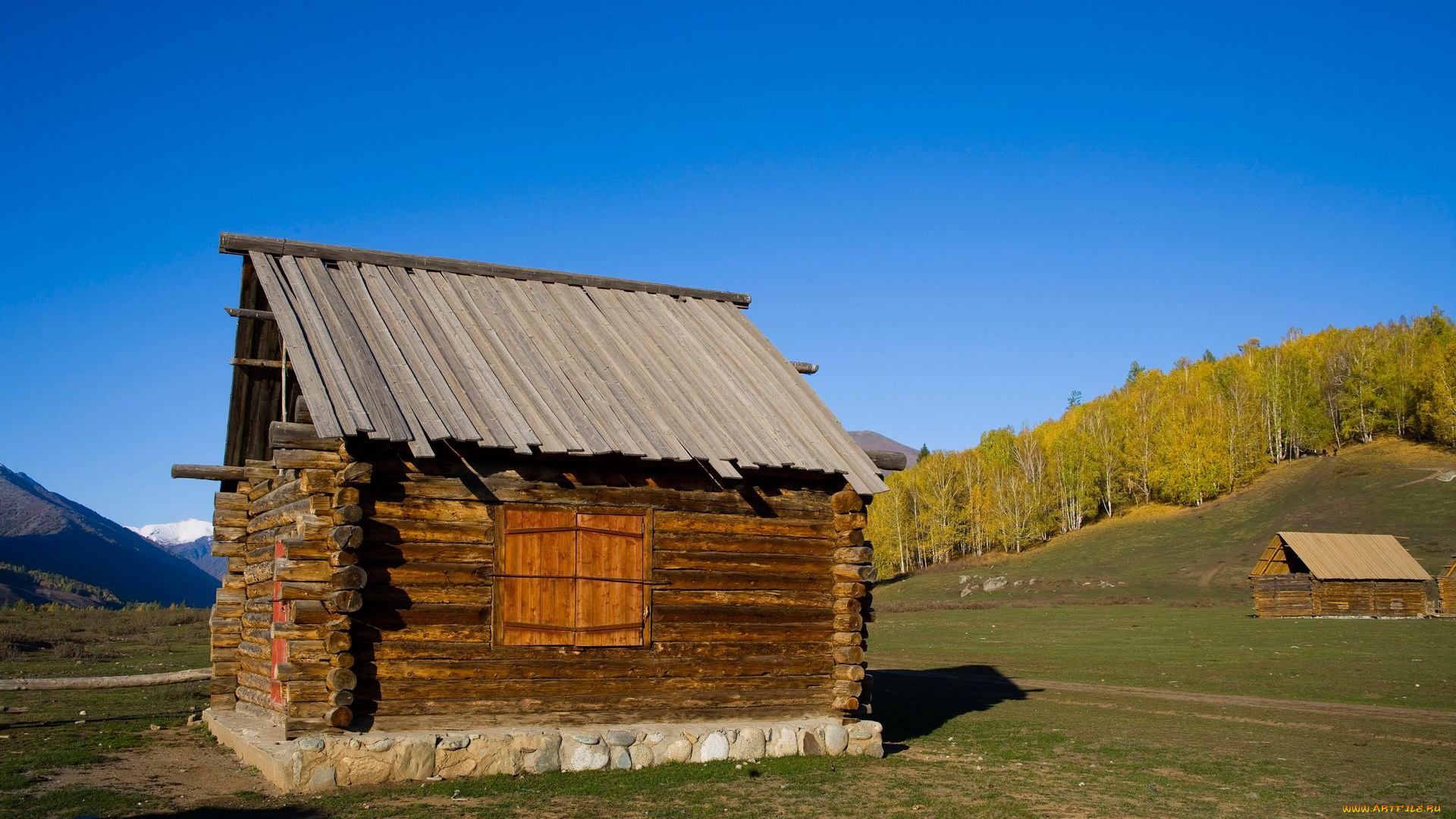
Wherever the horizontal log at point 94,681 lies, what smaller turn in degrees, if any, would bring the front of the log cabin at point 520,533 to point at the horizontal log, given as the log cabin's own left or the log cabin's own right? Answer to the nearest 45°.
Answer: approximately 45° to the log cabin's own right
